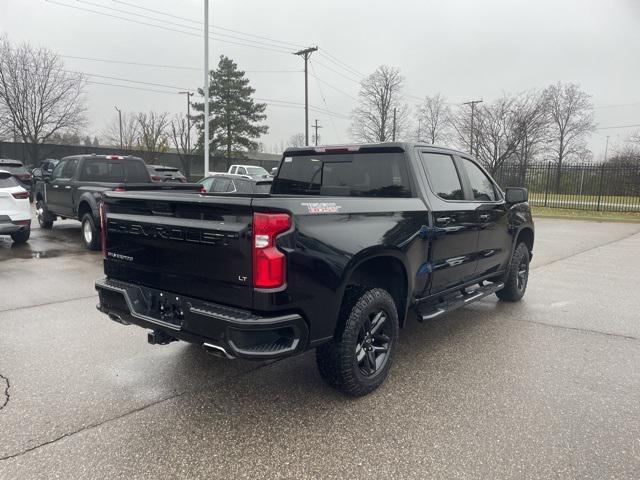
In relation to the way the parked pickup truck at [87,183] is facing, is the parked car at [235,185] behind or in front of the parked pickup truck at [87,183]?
behind

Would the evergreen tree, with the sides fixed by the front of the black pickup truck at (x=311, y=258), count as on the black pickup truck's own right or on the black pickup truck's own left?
on the black pickup truck's own left

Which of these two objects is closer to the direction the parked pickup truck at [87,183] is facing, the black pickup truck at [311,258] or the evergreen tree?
the evergreen tree

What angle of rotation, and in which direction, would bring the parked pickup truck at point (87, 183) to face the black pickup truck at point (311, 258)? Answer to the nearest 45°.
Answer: approximately 135° to its left

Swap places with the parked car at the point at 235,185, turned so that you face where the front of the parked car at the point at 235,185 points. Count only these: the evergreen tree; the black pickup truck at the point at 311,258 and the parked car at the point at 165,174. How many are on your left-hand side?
1

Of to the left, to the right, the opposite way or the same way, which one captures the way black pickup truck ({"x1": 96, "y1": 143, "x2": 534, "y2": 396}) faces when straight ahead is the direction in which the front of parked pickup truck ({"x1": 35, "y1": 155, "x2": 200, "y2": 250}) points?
to the right

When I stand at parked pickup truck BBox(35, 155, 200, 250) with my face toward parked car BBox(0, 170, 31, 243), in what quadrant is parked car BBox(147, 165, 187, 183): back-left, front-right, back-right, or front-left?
back-right

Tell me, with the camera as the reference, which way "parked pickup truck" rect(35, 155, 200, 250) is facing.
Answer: facing away from the viewer and to the left of the viewer

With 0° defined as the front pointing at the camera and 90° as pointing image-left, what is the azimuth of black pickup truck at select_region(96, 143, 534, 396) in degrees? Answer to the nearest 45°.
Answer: approximately 225°

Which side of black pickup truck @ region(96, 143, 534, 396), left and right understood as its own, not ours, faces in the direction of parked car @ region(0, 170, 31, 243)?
left
